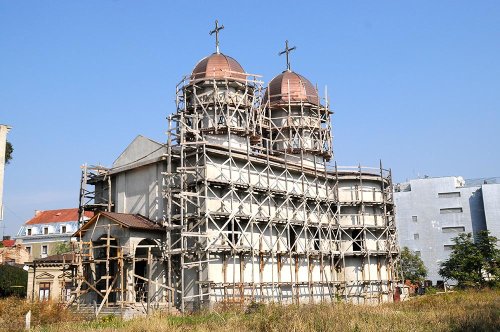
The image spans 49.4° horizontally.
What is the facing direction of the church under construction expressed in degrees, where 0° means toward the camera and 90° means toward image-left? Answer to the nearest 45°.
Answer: approximately 45°
